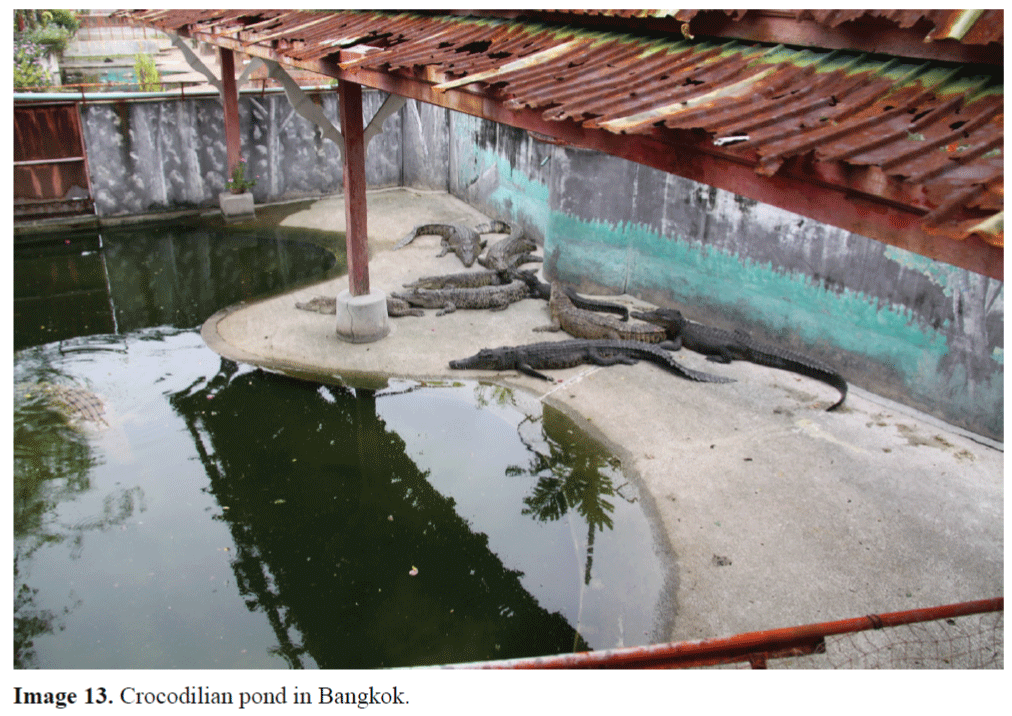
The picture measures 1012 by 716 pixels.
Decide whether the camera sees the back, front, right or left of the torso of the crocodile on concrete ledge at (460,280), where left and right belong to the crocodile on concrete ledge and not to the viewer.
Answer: left

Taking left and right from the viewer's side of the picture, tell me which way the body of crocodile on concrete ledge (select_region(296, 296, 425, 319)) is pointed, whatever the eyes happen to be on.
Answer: facing to the left of the viewer

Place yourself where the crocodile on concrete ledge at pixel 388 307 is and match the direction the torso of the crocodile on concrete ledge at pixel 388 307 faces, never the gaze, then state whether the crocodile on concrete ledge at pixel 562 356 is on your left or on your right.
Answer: on your left

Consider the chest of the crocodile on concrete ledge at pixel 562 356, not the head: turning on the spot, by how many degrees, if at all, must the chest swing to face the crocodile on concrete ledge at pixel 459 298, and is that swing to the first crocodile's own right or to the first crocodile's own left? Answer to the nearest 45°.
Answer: approximately 45° to the first crocodile's own right

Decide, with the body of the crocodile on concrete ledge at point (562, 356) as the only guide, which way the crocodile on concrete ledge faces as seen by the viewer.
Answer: to the viewer's left

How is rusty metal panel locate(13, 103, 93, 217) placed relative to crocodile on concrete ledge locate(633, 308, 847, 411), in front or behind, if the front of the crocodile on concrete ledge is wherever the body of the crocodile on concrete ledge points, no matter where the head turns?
in front

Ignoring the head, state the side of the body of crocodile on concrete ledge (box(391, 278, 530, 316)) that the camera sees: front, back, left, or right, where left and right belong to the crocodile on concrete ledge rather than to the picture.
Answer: left

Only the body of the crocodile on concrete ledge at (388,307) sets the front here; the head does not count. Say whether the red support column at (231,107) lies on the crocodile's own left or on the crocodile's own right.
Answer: on the crocodile's own right
